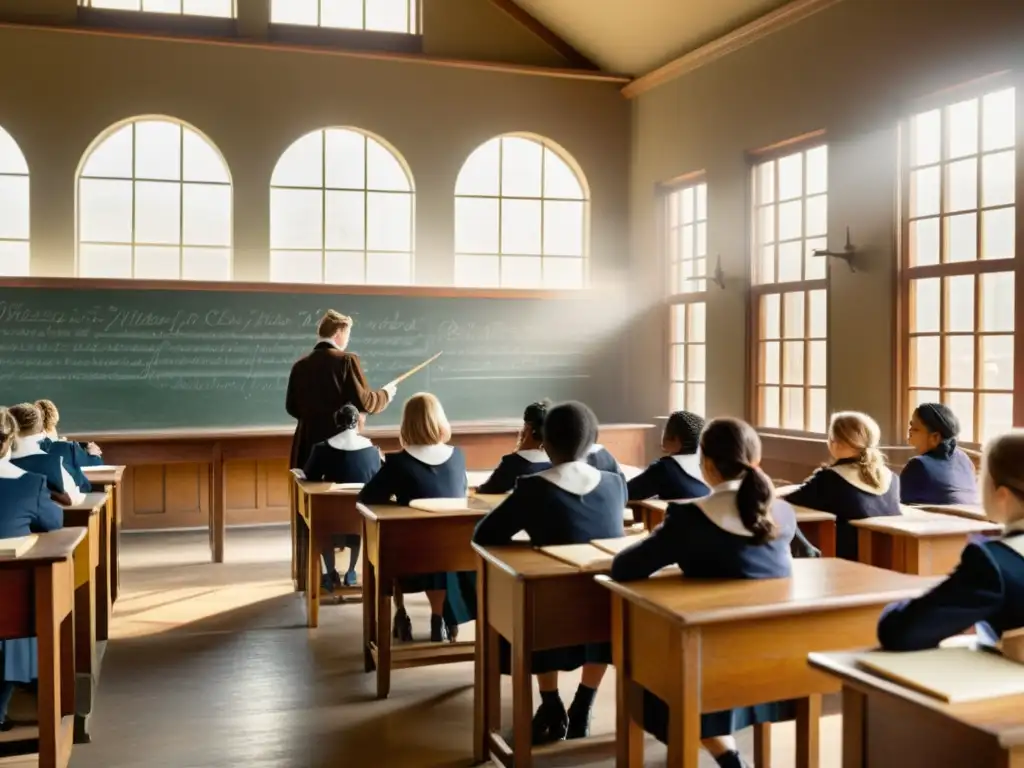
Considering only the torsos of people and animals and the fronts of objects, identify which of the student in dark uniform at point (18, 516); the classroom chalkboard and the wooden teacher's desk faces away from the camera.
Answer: the student in dark uniform

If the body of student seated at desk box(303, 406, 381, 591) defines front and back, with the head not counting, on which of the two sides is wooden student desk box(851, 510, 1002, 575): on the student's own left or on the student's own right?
on the student's own right

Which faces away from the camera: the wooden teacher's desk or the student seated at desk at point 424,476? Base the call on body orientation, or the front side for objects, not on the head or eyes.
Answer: the student seated at desk

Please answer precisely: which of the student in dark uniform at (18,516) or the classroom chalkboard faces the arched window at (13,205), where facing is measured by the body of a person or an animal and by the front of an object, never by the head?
the student in dark uniform

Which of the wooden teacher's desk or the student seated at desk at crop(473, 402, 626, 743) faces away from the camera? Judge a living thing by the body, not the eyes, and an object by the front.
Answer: the student seated at desk

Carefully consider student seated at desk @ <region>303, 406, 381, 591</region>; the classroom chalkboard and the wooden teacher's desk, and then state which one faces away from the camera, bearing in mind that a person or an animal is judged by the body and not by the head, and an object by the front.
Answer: the student seated at desk

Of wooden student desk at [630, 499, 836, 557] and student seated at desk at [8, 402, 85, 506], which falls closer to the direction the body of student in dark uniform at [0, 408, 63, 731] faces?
the student seated at desk

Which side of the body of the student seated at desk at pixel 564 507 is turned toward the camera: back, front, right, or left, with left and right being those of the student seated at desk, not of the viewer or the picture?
back

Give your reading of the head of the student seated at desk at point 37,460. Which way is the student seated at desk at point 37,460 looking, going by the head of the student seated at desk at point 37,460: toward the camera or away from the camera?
away from the camera

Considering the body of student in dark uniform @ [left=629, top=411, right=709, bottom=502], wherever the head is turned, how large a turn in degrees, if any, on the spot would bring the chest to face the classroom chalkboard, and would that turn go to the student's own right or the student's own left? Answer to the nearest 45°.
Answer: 0° — they already face it
